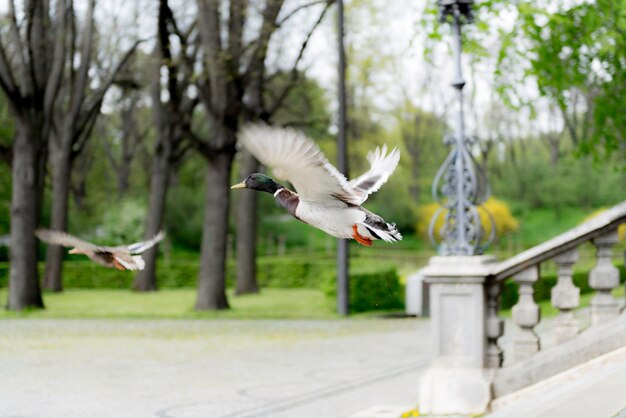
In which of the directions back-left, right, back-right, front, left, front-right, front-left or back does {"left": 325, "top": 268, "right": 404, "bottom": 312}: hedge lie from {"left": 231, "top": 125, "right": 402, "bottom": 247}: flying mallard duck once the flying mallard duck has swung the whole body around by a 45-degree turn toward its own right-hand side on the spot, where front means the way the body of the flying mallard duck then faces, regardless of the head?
front-right

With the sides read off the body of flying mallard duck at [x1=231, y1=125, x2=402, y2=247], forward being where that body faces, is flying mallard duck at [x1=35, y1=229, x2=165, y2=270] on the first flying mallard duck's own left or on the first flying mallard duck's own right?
on the first flying mallard duck's own right

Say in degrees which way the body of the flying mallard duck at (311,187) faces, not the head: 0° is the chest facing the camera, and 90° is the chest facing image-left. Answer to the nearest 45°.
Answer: approximately 90°

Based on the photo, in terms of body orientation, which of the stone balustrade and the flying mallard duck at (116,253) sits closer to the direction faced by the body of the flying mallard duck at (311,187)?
the flying mallard duck

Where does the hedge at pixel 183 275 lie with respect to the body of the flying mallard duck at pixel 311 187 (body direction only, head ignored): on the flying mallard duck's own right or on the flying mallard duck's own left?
on the flying mallard duck's own right

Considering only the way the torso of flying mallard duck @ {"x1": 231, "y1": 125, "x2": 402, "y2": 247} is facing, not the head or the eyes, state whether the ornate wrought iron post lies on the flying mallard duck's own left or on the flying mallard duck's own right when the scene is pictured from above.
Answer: on the flying mallard duck's own right

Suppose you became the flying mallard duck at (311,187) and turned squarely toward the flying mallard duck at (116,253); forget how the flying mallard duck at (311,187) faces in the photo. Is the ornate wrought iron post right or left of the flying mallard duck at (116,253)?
right
